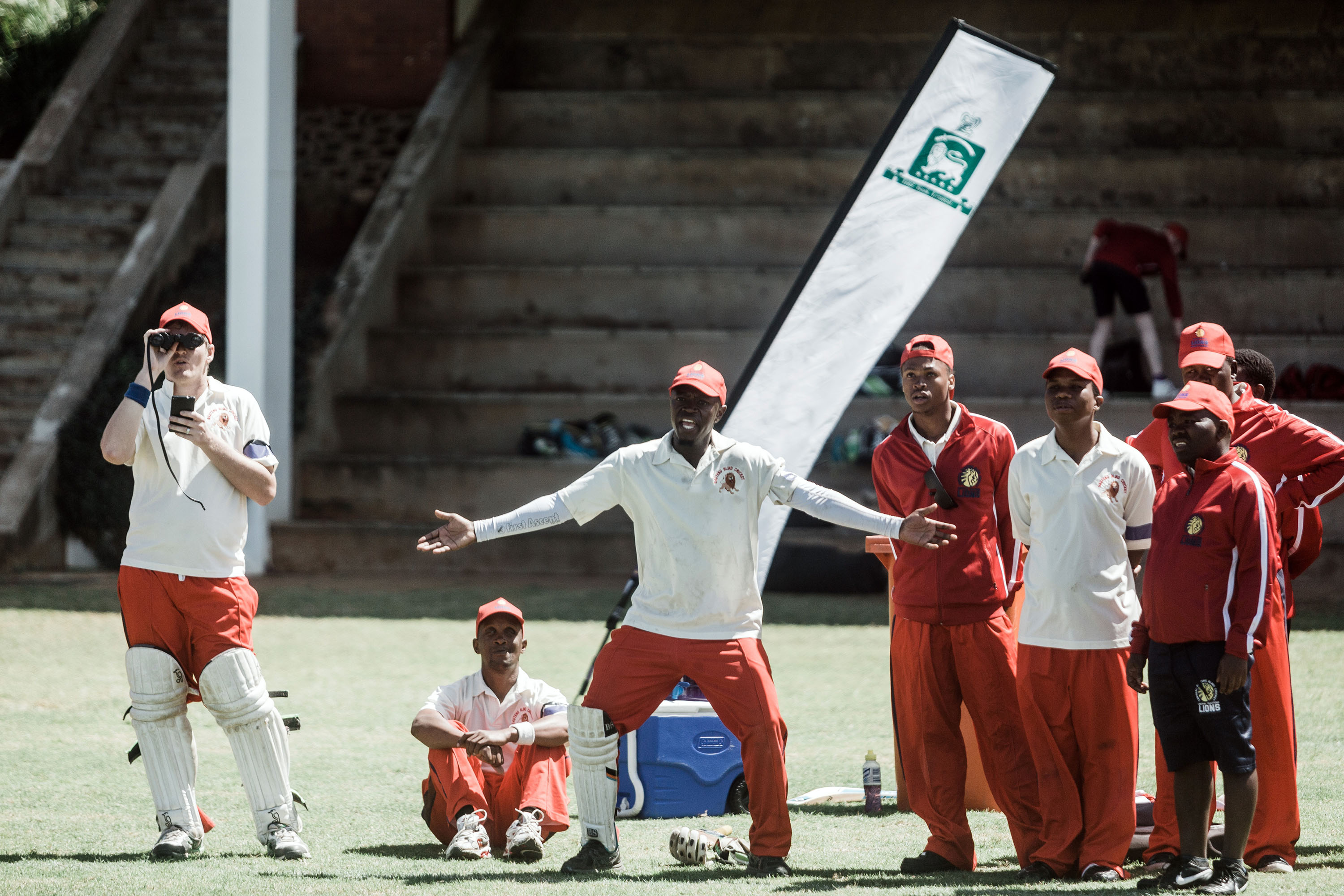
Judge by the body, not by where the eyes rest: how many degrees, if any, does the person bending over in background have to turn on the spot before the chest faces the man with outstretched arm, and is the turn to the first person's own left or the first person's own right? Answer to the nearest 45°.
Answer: approximately 90° to the first person's own right

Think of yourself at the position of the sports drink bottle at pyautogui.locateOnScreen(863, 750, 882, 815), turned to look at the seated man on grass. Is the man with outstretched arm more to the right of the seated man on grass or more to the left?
left

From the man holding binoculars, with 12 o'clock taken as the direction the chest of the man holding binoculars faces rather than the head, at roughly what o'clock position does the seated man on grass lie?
The seated man on grass is roughly at 9 o'clock from the man holding binoculars.

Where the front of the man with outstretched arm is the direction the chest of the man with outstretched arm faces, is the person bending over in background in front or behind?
behind

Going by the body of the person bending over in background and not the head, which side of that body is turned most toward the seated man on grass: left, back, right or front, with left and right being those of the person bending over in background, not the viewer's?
right

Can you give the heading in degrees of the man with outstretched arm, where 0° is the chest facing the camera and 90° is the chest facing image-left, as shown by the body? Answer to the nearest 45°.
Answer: approximately 0°

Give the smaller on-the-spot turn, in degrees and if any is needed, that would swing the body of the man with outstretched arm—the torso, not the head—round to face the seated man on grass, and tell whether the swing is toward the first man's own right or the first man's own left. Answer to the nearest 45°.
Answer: approximately 135° to the first man's own right

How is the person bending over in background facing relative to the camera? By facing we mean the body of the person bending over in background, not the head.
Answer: to the viewer's right

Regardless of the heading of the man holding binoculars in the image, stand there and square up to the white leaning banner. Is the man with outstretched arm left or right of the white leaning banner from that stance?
right

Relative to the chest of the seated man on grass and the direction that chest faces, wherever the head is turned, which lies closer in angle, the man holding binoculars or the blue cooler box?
the man holding binoculars

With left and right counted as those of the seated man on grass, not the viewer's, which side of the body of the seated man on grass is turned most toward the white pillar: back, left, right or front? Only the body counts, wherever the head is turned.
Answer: back
